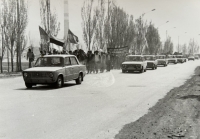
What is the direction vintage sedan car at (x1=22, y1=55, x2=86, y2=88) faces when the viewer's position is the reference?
facing the viewer and to the left of the viewer

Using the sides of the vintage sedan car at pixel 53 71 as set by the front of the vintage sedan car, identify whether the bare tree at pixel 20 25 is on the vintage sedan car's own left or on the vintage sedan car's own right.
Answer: on the vintage sedan car's own right

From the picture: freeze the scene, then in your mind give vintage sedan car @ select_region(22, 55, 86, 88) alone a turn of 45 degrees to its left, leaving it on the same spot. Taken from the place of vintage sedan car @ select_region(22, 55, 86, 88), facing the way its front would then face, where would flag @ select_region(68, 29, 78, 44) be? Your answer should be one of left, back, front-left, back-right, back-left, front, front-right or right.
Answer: back
